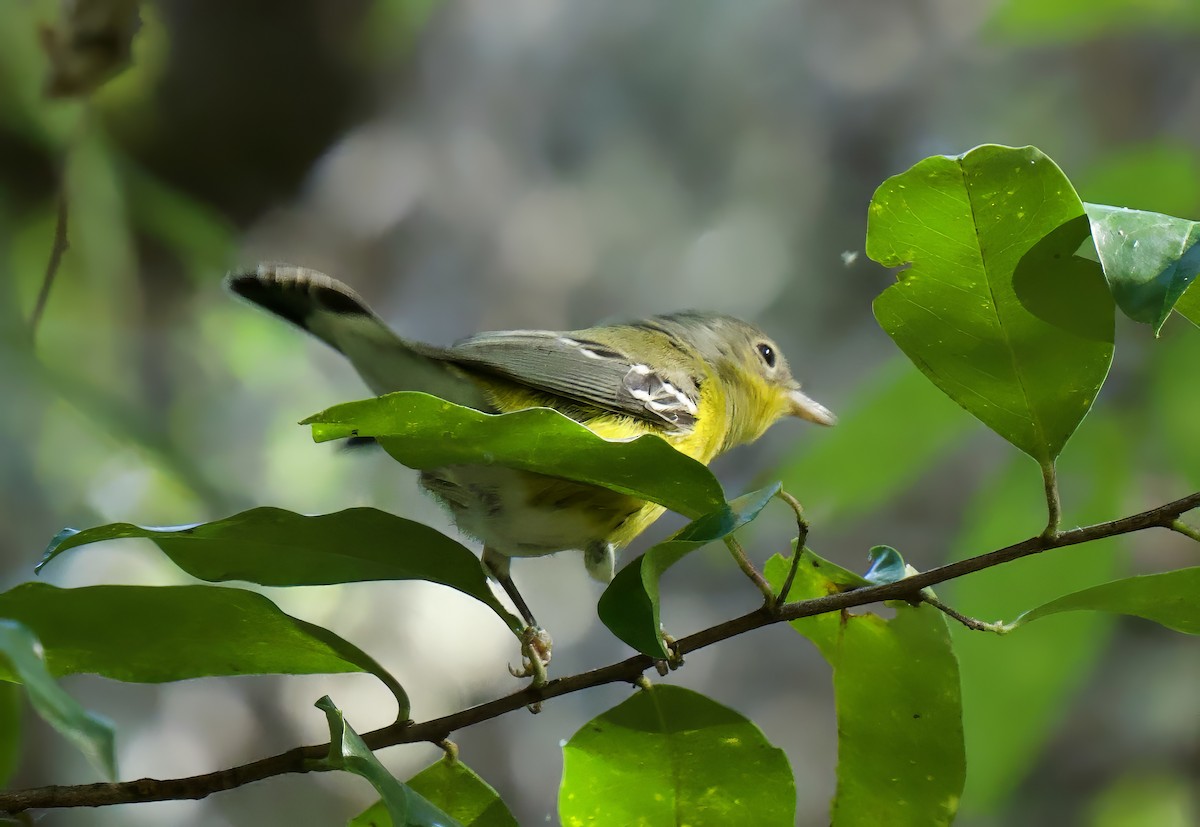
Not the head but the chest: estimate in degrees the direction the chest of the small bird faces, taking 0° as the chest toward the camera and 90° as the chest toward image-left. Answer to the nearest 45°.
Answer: approximately 270°

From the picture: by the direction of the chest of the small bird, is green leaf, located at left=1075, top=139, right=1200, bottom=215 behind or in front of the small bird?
in front

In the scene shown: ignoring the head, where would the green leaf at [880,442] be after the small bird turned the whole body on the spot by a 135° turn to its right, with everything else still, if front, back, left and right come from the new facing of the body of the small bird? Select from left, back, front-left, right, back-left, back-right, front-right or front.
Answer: back

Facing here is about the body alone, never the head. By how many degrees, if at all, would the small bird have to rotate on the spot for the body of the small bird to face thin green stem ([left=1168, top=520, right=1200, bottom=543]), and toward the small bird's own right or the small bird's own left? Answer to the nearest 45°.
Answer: approximately 45° to the small bird's own right
